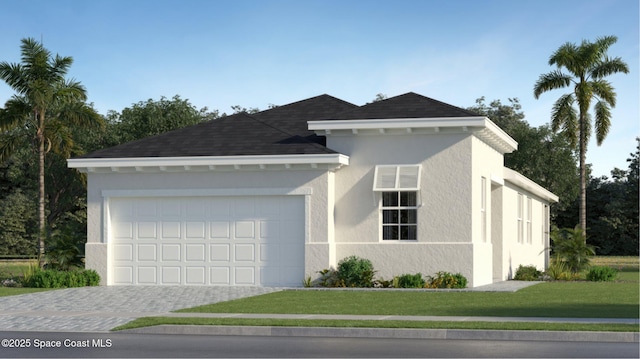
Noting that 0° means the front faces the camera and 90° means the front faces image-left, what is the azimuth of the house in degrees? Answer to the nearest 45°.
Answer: approximately 0°

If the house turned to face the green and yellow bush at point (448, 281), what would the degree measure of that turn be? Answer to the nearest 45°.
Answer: approximately 90° to its left

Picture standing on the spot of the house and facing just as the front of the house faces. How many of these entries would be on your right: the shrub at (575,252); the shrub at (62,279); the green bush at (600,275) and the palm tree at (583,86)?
1

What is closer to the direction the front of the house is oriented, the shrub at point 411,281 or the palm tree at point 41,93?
the shrub

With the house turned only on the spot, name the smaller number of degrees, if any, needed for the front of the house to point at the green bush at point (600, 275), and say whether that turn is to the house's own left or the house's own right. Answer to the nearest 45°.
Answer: approximately 135° to the house's own left

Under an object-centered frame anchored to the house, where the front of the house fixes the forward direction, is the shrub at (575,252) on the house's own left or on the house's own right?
on the house's own left

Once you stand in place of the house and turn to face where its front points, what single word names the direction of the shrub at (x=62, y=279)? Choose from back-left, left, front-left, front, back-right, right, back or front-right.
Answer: right

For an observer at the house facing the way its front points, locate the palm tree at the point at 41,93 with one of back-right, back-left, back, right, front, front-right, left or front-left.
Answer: back-right

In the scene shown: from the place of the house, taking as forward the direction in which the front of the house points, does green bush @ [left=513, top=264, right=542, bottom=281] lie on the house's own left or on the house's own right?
on the house's own left
